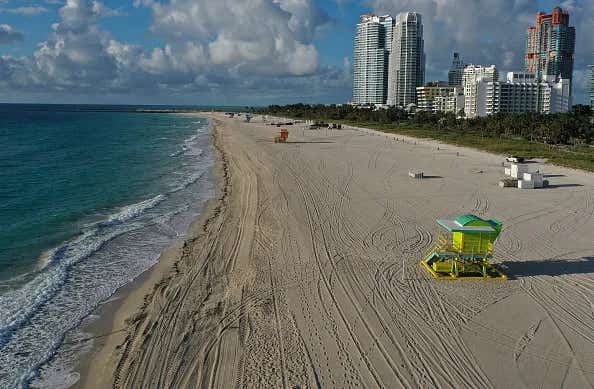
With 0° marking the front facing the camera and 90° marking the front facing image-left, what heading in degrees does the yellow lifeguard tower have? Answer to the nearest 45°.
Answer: approximately 90°

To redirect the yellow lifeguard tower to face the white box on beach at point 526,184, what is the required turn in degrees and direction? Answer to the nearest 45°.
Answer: approximately 90° to its right
